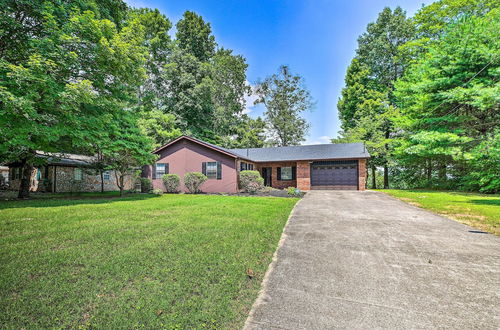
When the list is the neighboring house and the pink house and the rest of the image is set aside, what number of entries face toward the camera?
2

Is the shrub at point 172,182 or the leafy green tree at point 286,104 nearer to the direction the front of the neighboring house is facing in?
the shrub

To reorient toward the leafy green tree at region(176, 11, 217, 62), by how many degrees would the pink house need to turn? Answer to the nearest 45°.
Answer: approximately 135° to its right

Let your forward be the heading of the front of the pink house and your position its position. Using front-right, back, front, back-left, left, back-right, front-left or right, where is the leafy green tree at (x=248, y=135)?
back

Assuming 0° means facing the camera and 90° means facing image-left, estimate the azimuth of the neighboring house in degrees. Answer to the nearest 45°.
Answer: approximately 0°
